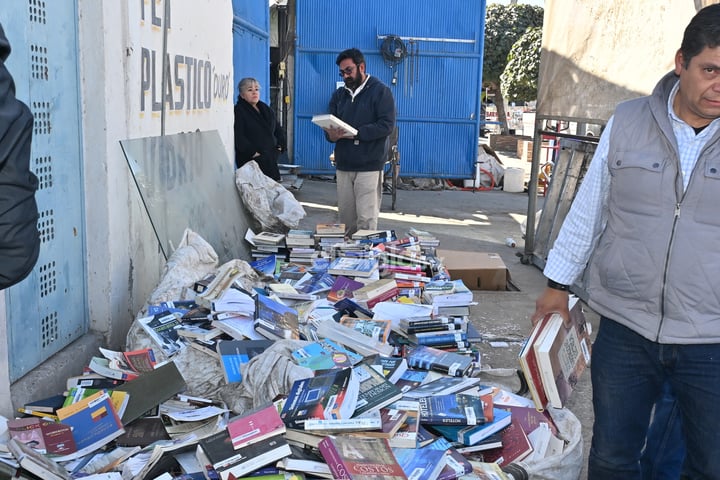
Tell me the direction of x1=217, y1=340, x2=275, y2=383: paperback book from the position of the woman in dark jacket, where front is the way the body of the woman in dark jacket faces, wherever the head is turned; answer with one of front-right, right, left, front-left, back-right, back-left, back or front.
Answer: front-right

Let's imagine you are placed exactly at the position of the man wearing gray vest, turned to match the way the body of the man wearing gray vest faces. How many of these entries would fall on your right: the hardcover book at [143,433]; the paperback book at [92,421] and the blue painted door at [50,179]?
3

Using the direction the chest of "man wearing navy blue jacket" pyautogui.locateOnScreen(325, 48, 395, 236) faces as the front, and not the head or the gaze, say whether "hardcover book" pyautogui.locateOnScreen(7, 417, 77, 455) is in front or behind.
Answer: in front

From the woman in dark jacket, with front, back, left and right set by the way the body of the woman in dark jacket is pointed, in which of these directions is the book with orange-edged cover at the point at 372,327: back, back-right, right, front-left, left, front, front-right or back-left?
front-right

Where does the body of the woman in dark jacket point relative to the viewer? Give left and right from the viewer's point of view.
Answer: facing the viewer and to the right of the viewer

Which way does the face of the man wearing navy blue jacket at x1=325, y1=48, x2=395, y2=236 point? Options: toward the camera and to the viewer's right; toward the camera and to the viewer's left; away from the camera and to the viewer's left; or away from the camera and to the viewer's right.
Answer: toward the camera and to the viewer's left

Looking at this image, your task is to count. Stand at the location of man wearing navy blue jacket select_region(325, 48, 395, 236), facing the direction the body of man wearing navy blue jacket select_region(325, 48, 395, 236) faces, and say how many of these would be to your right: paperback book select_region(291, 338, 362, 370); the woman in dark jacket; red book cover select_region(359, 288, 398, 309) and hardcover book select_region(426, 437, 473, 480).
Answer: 1

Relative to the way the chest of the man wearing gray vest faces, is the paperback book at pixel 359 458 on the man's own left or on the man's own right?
on the man's own right

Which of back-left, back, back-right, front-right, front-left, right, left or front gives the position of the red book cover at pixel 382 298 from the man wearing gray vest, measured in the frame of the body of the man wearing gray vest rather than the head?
back-right
